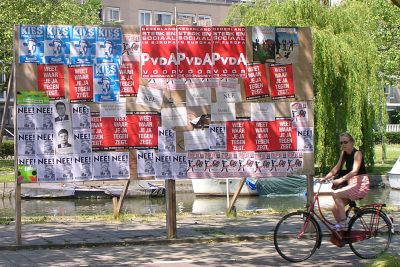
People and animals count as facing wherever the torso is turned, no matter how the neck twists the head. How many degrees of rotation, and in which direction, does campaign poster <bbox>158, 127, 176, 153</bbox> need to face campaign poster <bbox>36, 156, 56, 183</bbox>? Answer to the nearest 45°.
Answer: approximately 90° to its right

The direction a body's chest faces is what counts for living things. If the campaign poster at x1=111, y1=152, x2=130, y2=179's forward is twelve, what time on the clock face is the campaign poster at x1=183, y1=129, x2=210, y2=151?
the campaign poster at x1=183, y1=129, x2=210, y2=151 is roughly at 9 o'clock from the campaign poster at x1=111, y1=152, x2=130, y2=179.

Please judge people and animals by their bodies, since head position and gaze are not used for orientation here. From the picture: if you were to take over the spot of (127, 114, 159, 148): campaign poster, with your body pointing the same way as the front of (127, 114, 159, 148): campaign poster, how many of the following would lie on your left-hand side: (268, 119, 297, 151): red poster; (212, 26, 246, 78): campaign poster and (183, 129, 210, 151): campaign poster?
3

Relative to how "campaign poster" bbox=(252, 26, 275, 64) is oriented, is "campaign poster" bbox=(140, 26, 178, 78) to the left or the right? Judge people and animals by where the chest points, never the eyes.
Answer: on its right

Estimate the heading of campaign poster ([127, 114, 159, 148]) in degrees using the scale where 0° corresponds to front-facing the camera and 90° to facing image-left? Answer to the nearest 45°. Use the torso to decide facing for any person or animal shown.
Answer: approximately 0°

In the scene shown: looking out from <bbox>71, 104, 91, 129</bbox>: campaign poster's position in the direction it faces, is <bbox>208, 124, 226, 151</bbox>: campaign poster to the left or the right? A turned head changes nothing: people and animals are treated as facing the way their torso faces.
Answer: on its left

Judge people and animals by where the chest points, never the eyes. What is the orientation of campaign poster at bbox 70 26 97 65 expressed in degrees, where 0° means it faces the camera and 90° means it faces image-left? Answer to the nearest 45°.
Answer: approximately 0°

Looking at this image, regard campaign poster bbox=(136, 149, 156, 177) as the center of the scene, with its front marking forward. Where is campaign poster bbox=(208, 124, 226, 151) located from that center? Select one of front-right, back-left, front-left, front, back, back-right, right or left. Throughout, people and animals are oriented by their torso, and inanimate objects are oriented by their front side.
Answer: left
